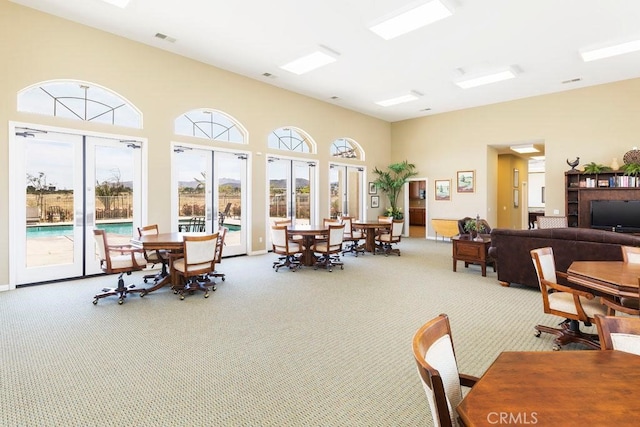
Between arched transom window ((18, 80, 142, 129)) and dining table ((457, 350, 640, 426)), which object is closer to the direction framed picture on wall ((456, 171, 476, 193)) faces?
the dining table

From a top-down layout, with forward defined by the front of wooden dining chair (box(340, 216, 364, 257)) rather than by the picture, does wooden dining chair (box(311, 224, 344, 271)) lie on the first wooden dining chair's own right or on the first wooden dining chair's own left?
on the first wooden dining chair's own right

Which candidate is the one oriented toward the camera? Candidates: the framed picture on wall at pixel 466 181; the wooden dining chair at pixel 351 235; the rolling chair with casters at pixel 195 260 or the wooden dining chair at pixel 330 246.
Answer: the framed picture on wall

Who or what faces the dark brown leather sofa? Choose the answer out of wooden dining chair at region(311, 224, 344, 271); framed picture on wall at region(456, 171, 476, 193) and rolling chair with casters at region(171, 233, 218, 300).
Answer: the framed picture on wall

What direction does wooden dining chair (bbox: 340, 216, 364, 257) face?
to the viewer's right

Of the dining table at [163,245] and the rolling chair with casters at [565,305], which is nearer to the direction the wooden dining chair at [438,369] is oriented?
the rolling chair with casters

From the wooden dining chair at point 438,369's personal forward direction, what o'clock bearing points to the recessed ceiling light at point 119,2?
The recessed ceiling light is roughly at 7 o'clock from the wooden dining chair.

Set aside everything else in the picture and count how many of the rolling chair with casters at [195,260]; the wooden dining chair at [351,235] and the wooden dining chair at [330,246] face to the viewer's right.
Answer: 1

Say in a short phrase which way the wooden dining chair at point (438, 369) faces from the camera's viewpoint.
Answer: facing to the right of the viewer

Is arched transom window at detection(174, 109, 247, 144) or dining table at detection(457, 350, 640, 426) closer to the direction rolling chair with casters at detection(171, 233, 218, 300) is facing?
the arched transom window

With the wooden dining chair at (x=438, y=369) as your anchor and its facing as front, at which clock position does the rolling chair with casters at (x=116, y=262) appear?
The rolling chair with casters is roughly at 7 o'clock from the wooden dining chair.

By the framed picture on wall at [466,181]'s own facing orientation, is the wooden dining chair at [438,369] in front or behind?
in front

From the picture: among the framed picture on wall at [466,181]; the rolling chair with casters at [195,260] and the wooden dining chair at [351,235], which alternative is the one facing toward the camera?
the framed picture on wall

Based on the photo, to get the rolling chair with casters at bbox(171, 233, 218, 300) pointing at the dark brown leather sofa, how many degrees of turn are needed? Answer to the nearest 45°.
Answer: approximately 135° to its right

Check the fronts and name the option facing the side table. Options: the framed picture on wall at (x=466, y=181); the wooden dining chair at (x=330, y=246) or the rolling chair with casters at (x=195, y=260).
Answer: the framed picture on wall
